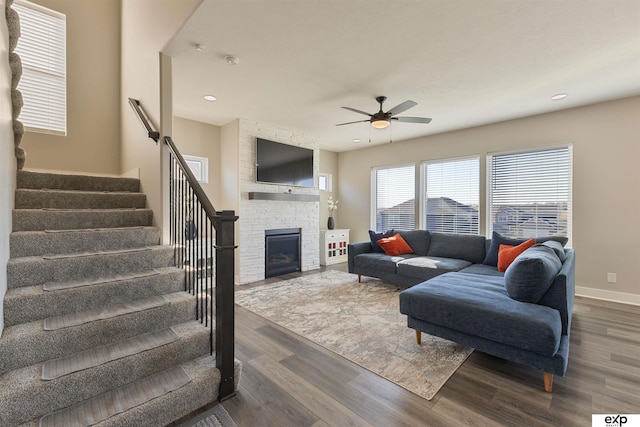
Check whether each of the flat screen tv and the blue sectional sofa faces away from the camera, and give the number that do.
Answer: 0

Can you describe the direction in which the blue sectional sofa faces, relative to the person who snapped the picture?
facing the viewer and to the left of the viewer

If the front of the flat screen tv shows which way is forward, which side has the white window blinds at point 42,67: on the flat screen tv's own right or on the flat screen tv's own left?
on the flat screen tv's own right

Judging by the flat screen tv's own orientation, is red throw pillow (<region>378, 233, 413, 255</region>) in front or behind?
in front

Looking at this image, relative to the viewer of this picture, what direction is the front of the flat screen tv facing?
facing the viewer and to the right of the viewer

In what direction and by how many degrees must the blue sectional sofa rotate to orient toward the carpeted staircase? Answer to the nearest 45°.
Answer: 0° — it already faces it

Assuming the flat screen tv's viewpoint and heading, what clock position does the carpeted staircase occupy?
The carpeted staircase is roughly at 2 o'clock from the flat screen tv.

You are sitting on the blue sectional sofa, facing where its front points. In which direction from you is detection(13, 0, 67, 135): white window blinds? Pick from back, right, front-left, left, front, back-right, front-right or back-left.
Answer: front-right

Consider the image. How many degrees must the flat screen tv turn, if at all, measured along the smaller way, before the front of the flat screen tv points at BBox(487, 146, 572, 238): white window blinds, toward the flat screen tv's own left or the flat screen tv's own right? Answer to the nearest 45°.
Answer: approximately 45° to the flat screen tv's own left
